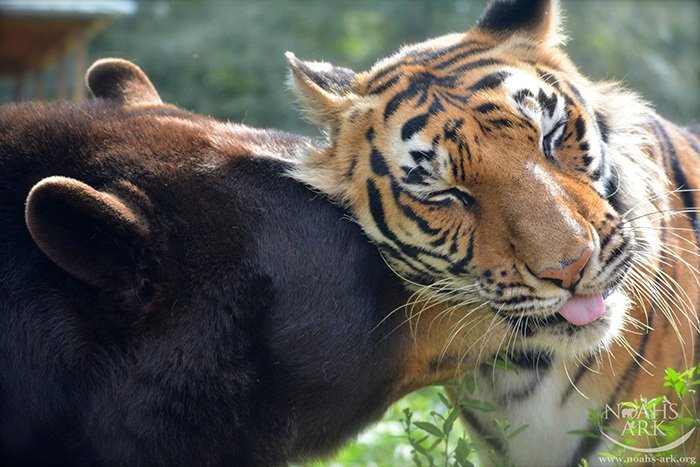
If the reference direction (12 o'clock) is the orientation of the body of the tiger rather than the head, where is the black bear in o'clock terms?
The black bear is roughly at 2 o'clock from the tiger.

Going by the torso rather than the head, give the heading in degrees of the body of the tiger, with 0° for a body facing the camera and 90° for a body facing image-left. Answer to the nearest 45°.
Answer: approximately 0°

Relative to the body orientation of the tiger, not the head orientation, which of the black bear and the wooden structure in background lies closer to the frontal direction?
the black bear

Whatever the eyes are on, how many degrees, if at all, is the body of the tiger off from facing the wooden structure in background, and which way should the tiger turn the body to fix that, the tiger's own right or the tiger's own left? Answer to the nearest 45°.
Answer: approximately 135° to the tiger's own right
